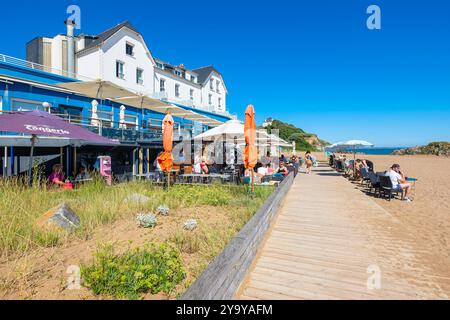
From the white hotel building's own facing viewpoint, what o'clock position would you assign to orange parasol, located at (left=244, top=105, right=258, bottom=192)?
The orange parasol is roughly at 1 o'clock from the white hotel building.

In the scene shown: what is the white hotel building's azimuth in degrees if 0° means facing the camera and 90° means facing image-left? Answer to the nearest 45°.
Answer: approximately 315°

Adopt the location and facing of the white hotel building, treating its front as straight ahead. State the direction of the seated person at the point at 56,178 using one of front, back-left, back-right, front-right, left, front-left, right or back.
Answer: front-right

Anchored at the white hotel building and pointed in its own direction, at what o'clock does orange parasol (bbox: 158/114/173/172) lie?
The orange parasol is roughly at 1 o'clock from the white hotel building.

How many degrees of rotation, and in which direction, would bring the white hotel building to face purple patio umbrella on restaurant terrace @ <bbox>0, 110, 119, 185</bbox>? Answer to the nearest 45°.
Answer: approximately 45° to its right

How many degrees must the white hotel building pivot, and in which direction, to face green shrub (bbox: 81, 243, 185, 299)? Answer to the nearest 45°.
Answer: approximately 45° to its right
